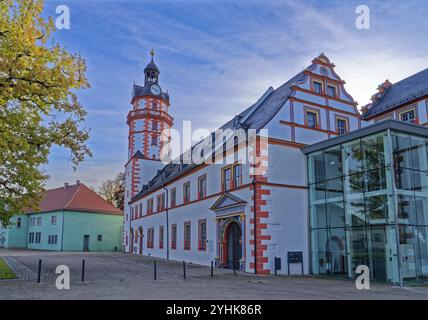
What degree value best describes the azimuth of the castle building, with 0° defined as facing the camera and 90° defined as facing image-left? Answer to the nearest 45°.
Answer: approximately 45°

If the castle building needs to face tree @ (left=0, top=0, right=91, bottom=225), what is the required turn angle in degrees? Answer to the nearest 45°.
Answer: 0° — it already faces it
